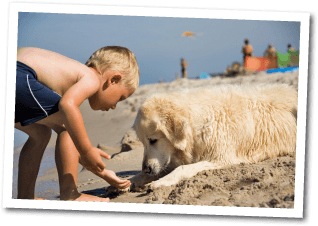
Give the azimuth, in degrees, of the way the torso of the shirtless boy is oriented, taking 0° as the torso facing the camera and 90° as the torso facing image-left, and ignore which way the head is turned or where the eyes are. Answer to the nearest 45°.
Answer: approximately 270°

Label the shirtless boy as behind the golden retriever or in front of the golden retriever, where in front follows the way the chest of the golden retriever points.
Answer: in front

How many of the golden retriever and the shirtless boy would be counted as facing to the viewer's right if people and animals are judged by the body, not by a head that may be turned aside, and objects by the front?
1

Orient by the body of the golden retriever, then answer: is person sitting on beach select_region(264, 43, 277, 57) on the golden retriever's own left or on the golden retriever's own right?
on the golden retriever's own right

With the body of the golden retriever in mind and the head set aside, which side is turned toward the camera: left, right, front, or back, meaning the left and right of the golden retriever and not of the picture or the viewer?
left

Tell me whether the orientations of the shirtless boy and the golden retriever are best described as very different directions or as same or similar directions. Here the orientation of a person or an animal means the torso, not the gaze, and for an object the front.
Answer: very different directions

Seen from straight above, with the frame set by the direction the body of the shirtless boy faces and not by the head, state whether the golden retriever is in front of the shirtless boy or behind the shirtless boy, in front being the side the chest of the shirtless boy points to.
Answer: in front

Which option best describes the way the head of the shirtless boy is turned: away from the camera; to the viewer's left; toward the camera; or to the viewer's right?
to the viewer's right
